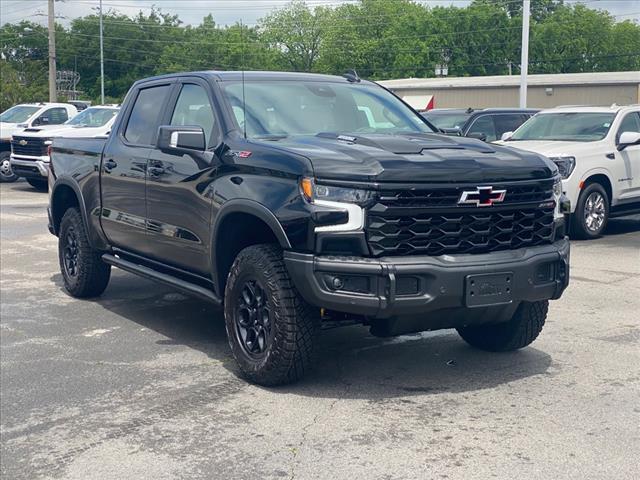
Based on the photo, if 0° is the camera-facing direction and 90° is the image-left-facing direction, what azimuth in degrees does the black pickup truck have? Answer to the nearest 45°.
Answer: approximately 315°

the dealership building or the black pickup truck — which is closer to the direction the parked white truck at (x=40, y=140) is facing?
the black pickup truck

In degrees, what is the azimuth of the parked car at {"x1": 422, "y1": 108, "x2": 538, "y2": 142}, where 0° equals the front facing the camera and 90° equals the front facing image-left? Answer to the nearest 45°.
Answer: approximately 45°

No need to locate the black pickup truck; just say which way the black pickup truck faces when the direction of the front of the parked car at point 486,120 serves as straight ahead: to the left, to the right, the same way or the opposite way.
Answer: to the left

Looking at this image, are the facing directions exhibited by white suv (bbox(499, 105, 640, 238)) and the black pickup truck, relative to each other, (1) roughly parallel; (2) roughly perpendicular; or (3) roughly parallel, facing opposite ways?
roughly perpendicular

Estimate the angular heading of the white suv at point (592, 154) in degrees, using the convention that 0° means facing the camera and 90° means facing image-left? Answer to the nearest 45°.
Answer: approximately 45°

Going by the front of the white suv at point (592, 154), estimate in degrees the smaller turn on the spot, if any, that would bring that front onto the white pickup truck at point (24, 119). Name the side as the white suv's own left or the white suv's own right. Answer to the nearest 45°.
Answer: approximately 90° to the white suv's own right

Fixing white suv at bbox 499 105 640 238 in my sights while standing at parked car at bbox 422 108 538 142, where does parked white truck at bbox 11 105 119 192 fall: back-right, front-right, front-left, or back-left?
back-right

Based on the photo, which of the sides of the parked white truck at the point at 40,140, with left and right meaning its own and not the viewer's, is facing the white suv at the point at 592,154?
left

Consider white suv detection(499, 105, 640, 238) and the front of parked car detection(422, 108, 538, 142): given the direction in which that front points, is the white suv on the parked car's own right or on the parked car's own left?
on the parked car's own left
